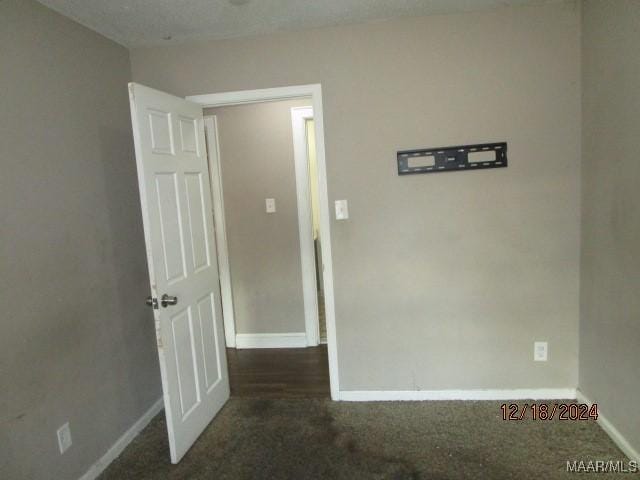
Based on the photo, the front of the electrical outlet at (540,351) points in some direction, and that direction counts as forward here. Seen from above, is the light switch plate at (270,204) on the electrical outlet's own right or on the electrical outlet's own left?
on the electrical outlet's own right

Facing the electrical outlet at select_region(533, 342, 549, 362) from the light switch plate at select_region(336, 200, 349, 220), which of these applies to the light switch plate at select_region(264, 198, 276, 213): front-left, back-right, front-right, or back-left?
back-left

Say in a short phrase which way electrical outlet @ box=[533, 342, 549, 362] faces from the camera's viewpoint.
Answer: facing the viewer

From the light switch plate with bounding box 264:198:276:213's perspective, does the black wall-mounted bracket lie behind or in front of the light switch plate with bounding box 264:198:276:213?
in front

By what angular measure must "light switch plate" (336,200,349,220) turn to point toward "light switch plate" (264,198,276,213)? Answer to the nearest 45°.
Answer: approximately 135° to its right

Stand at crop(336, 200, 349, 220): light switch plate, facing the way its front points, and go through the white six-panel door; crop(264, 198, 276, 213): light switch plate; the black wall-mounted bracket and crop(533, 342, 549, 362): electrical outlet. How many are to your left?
2

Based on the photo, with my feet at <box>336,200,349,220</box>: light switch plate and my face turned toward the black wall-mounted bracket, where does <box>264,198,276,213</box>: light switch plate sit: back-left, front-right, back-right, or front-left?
back-left

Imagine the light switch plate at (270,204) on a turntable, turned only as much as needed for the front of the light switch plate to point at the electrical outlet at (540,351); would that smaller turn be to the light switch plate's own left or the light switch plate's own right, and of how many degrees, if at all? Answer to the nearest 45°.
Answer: approximately 45° to the light switch plate's own left

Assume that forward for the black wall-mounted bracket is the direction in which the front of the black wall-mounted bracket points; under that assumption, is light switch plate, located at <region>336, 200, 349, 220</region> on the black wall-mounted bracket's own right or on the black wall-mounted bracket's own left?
on the black wall-mounted bracket's own right

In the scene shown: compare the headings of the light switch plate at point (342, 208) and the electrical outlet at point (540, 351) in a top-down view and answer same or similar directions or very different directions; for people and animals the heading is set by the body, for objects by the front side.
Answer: same or similar directions

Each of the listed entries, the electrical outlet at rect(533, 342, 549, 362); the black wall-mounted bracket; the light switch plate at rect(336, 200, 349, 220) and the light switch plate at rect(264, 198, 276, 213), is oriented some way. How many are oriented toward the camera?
4

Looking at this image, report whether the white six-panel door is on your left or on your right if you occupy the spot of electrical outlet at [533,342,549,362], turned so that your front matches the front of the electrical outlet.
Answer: on your right

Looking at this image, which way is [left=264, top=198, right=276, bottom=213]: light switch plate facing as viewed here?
toward the camera

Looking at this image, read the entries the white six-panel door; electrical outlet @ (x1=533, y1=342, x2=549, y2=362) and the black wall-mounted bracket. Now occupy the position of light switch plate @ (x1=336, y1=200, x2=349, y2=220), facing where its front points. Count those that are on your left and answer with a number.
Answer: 2

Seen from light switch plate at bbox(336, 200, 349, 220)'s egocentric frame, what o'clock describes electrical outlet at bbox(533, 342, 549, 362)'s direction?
The electrical outlet is roughly at 9 o'clock from the light switch plate.

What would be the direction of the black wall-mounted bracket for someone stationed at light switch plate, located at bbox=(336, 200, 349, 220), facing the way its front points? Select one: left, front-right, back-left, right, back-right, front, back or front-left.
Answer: left

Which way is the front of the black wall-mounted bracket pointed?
toward the camera
